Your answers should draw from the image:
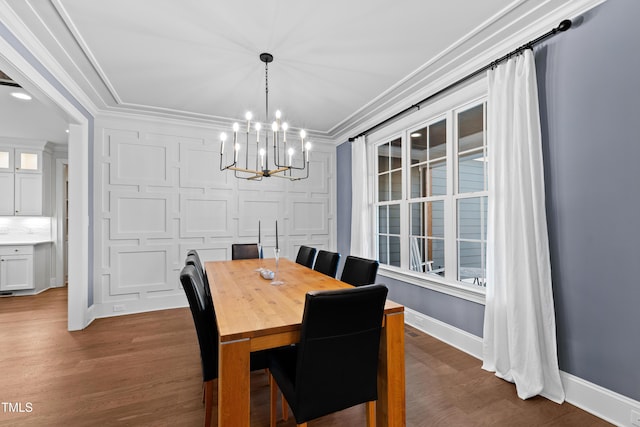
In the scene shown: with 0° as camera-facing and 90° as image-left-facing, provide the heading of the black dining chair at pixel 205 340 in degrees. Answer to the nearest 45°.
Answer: approximately 270°

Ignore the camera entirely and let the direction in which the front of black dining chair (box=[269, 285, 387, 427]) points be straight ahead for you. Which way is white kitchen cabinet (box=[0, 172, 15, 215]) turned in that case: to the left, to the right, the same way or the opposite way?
the opposite way

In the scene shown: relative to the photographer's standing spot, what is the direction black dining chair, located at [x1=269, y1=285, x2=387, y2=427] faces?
facing away from the viewer and to the left of the viewer

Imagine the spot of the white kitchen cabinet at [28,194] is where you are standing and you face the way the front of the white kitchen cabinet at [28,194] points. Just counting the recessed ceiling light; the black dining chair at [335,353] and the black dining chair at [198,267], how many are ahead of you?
3

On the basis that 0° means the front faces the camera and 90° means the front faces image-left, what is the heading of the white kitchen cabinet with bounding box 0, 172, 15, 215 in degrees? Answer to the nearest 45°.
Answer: approximately 0°

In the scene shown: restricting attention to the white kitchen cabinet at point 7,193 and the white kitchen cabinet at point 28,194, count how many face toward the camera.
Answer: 2

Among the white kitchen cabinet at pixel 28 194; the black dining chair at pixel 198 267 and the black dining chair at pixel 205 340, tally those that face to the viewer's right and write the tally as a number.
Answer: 2

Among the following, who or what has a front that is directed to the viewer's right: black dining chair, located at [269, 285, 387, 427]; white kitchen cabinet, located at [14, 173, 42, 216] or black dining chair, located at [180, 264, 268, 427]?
black dining chair, located at [180, 264, 268, 427]

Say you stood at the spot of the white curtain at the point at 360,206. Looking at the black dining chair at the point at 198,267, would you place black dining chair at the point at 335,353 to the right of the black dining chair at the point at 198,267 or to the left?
left

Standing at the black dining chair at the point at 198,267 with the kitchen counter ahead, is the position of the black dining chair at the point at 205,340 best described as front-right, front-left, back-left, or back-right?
back-left
